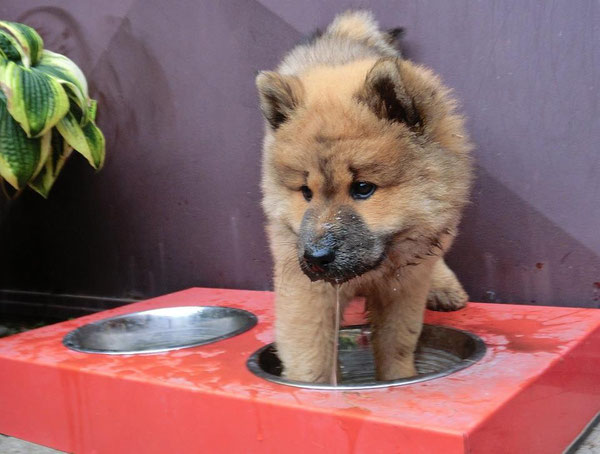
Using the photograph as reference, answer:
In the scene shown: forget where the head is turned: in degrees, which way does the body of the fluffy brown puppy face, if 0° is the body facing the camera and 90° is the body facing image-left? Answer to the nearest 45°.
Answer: approximately 0°

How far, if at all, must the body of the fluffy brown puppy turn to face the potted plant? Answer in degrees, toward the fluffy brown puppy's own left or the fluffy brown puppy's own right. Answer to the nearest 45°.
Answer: approximately 135° to the fluffy brown puppy's own right

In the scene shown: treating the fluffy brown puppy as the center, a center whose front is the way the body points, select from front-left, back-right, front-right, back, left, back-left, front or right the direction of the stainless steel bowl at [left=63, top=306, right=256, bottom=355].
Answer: back-right
